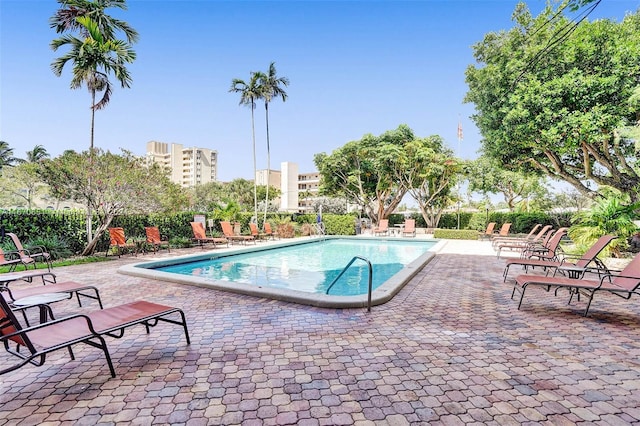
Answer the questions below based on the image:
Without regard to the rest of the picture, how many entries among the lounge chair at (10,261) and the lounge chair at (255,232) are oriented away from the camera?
0

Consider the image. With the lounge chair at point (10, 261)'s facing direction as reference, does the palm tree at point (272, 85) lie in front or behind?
in front

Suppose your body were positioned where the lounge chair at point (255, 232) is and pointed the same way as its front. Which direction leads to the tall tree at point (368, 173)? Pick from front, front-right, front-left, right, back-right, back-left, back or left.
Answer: left

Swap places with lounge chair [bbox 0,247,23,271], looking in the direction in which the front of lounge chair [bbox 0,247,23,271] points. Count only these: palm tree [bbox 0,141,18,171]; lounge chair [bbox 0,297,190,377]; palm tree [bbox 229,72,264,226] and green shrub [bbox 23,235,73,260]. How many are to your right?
1

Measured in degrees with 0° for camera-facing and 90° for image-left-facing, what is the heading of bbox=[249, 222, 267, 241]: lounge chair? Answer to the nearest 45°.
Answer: approximately 315°

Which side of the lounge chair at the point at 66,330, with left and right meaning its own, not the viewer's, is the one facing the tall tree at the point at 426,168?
front

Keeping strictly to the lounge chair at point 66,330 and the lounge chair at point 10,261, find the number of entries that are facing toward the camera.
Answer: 0

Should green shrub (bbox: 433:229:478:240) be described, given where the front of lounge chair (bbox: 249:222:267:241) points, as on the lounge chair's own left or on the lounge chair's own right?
on the lounge chair's own left

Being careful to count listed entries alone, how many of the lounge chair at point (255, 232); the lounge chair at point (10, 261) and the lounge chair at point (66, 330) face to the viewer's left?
0

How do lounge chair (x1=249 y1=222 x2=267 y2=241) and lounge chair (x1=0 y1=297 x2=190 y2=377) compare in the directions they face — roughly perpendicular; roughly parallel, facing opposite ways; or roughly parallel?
roughly perpendicular

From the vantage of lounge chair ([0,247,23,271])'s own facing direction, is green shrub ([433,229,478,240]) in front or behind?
in front

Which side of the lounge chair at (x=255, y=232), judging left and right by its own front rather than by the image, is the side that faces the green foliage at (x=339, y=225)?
left

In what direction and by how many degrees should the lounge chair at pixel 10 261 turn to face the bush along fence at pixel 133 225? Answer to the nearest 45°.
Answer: approximately 45° to its left

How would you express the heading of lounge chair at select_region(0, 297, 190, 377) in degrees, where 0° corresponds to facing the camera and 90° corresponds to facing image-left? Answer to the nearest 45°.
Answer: approximately 225°

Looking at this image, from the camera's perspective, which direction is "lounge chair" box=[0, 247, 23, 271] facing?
to the viewer's right
